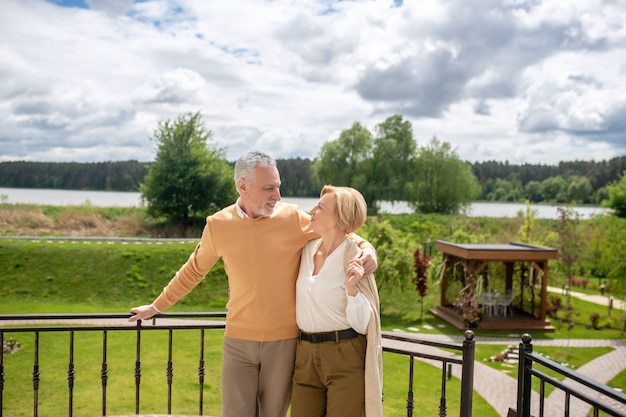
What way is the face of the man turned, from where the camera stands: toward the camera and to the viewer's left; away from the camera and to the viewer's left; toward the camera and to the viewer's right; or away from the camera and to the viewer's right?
toward the camera and to the viewer's right

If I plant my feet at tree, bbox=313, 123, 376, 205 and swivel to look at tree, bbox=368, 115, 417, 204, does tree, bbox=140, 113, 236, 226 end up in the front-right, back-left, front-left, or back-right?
back-right

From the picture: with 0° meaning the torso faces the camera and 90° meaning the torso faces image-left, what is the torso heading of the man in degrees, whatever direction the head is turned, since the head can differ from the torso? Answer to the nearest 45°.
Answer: approximately 0°

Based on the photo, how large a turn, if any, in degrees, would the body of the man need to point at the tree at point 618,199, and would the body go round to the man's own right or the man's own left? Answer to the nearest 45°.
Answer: approximately 135° to the man's own left

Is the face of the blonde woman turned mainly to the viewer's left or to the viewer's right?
to the viewer's left

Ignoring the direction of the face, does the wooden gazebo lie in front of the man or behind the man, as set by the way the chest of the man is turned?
behind

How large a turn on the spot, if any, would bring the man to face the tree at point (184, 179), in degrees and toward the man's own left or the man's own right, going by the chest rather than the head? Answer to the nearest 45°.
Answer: approximately 180°

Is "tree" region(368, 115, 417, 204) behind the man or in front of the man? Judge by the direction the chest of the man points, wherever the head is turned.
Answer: behind
